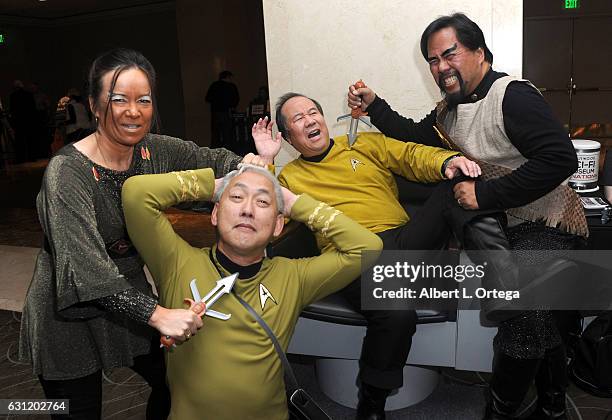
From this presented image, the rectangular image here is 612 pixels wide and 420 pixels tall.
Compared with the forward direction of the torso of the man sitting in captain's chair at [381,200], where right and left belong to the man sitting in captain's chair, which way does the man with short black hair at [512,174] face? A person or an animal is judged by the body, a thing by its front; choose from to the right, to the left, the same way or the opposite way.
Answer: to the right

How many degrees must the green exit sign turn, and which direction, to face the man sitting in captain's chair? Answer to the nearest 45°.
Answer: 0° — it already faces them

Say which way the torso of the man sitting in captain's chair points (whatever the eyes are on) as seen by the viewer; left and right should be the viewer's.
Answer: facing the viewer and to the right of the viewer

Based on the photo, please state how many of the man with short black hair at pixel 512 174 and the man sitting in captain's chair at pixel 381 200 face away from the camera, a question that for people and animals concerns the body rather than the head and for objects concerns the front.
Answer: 0

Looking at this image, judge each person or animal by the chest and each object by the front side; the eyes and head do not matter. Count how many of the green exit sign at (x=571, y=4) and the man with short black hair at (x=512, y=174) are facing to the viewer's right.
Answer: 0

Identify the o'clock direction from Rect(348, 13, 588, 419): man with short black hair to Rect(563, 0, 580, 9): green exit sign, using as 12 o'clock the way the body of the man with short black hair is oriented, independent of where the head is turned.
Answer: The green exit sign is roughly at 5 o'clock from the man with short black hair.

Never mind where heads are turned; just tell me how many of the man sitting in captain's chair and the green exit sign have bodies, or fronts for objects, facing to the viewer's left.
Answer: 0

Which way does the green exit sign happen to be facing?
toward the camera

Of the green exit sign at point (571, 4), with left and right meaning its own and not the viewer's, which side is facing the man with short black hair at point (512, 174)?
front

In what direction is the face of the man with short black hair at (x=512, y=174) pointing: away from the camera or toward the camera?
toward the camera

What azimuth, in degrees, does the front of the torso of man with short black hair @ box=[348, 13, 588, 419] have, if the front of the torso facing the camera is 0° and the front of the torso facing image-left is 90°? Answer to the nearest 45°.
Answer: approximately 45°

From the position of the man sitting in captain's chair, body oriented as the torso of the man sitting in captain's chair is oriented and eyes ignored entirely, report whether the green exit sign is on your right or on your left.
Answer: on your left
